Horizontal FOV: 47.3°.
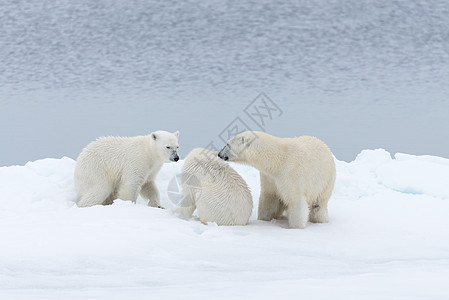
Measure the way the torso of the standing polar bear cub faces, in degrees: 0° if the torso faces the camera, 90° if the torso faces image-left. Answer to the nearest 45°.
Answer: approximately 270°

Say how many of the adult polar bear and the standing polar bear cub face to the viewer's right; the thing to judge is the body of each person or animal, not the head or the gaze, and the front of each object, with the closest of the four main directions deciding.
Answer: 1

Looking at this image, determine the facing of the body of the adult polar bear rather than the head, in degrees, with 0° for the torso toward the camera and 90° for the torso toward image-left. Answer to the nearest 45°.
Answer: approximately 45°

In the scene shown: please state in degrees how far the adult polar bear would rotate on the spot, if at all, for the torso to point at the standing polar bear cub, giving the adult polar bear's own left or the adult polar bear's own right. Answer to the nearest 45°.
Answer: approximately 45° to the adult polar bear's own right

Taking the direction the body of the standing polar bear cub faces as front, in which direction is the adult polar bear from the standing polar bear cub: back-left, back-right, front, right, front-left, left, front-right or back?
front-right
